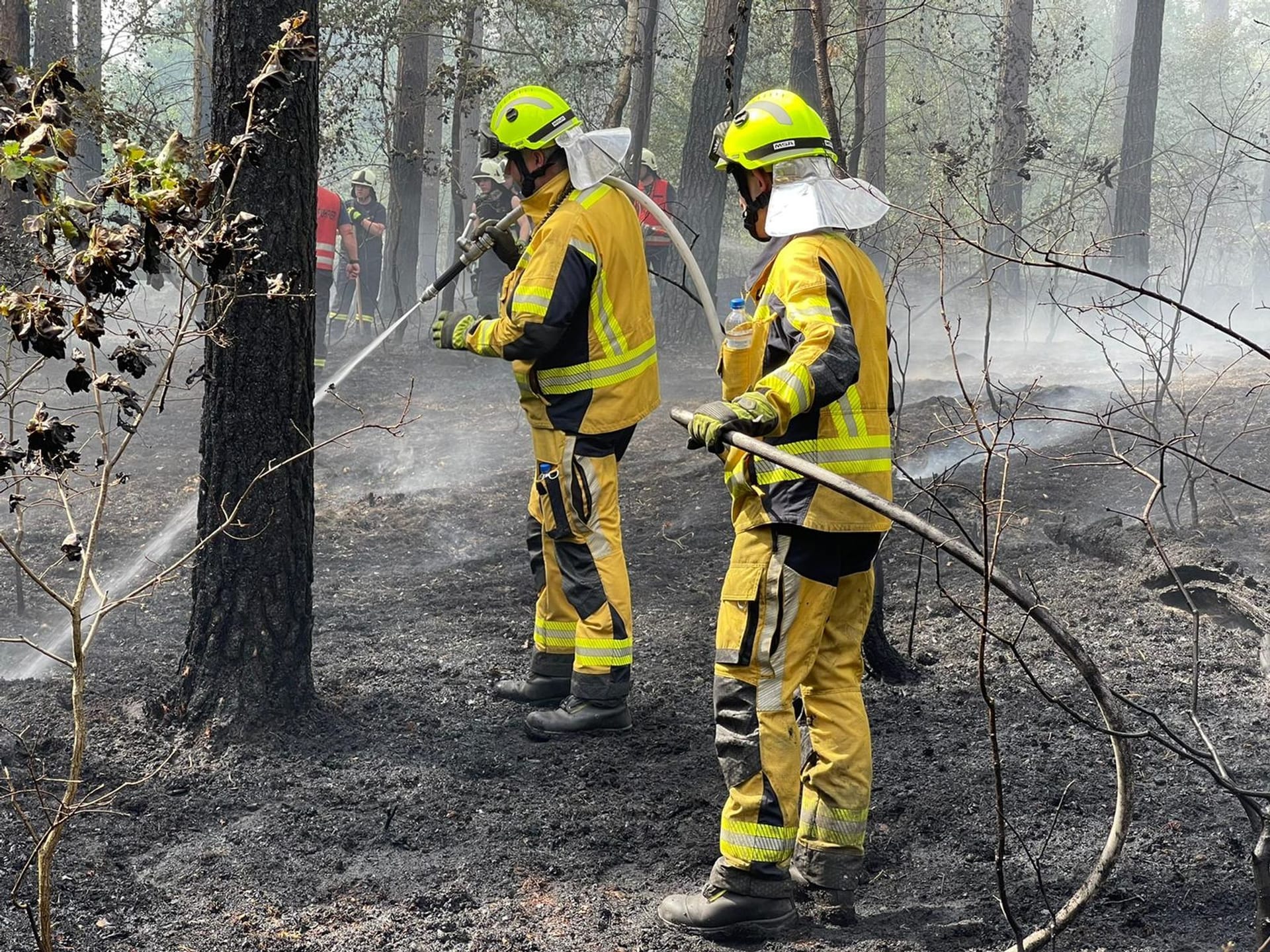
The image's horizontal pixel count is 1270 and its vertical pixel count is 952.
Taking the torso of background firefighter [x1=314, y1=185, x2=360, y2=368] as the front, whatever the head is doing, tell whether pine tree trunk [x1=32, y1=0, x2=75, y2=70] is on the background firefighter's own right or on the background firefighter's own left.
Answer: on the background firefighter's own left

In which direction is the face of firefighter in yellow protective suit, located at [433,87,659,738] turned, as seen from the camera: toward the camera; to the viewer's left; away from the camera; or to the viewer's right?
to the viewer's left

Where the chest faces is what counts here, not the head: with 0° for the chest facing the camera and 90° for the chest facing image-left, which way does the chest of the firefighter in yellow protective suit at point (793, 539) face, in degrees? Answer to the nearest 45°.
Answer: approximately 90°

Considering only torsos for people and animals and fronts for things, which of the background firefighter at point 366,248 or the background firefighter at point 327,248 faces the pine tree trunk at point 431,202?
the background firefighter at point 327,248

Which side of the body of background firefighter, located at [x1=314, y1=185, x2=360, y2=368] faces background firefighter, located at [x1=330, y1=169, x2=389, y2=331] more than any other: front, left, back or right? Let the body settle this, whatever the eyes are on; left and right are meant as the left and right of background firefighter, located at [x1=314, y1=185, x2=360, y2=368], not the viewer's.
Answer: front

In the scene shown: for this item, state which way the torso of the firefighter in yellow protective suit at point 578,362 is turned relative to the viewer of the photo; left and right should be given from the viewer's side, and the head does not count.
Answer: facing to the left of the viewer

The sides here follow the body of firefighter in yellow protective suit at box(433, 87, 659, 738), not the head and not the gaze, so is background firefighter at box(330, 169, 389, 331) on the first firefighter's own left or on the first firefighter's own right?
on the first firefighter's own right

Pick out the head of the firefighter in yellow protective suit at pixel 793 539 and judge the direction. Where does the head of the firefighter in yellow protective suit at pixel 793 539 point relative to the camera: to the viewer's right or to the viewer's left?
to the viewer's left
